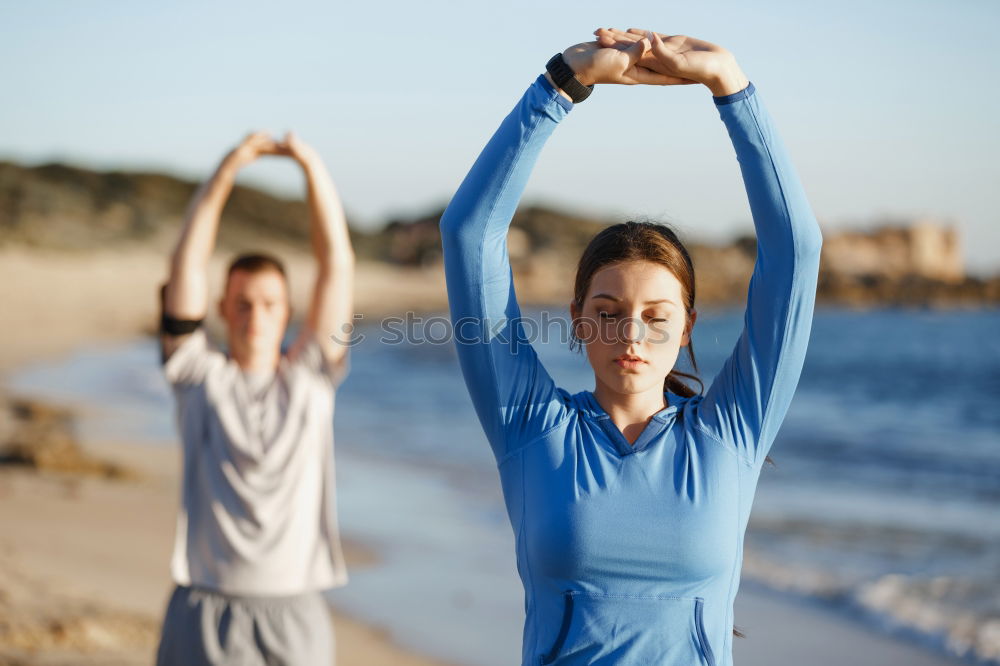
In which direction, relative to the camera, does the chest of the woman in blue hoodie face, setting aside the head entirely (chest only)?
toward the camera

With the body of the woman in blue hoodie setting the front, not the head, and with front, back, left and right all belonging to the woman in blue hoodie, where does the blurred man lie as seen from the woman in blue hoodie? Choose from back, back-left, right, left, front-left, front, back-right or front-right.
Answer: back-right

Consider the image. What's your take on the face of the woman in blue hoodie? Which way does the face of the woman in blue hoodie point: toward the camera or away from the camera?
toward the camera

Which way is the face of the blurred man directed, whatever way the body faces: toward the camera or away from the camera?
toward the camera

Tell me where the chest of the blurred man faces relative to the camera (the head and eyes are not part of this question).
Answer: toward the camera

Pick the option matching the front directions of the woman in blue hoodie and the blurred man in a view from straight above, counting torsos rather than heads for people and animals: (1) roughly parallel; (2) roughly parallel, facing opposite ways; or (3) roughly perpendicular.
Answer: roughly parallel

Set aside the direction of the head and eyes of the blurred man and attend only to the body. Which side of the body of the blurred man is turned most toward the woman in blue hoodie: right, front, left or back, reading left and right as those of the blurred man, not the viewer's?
front

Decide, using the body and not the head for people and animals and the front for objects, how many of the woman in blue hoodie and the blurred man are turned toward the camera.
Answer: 2
